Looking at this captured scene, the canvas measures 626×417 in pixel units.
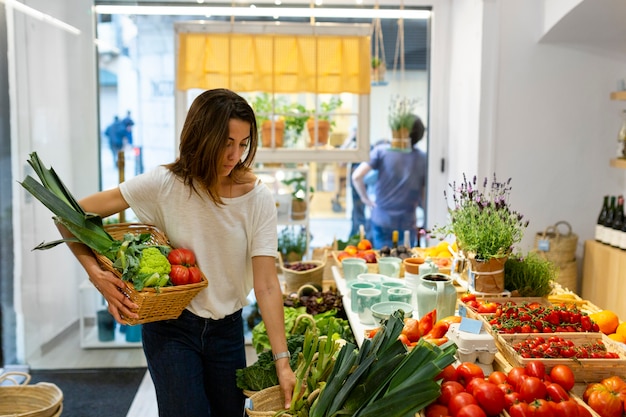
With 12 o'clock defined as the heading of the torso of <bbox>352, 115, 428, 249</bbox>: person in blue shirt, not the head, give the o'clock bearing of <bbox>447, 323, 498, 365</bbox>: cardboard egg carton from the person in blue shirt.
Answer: The cardboard egg carton is roughly at 6 o'clock from the person in blue shirt.

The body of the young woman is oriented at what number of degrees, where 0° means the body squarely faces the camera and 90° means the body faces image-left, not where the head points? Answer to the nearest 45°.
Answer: approximately 315°

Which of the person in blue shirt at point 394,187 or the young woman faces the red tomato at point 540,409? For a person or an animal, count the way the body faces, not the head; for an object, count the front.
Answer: the young woman

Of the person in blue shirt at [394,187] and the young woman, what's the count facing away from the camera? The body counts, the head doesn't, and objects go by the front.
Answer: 1

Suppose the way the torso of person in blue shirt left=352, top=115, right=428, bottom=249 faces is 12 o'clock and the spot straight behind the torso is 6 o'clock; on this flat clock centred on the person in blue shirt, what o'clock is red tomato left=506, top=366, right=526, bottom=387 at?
The red tomato is roughly at 6 o'clock from the person in blue shirt.

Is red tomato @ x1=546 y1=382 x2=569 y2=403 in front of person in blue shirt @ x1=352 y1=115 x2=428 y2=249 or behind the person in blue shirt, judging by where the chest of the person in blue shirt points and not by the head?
behind

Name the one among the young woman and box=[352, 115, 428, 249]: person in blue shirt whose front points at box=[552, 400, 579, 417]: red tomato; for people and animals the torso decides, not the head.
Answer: the young woman

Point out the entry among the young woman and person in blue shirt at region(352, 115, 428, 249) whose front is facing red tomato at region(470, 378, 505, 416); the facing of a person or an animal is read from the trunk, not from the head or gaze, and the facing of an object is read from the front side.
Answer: the young woman

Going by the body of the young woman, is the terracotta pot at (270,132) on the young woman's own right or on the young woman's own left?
on the young woman's own left

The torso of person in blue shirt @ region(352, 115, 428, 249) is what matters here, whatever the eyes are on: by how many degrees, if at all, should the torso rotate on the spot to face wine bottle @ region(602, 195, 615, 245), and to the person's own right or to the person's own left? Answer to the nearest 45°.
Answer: approximately 135° to the person's own right

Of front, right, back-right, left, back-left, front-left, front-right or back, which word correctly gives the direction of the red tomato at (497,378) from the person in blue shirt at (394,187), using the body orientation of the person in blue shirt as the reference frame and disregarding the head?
back

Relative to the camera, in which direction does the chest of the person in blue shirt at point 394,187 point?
away from the camera

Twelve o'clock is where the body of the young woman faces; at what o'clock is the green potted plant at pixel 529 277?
The green potted plant is roughly at 10 o'clock from the young woman.
